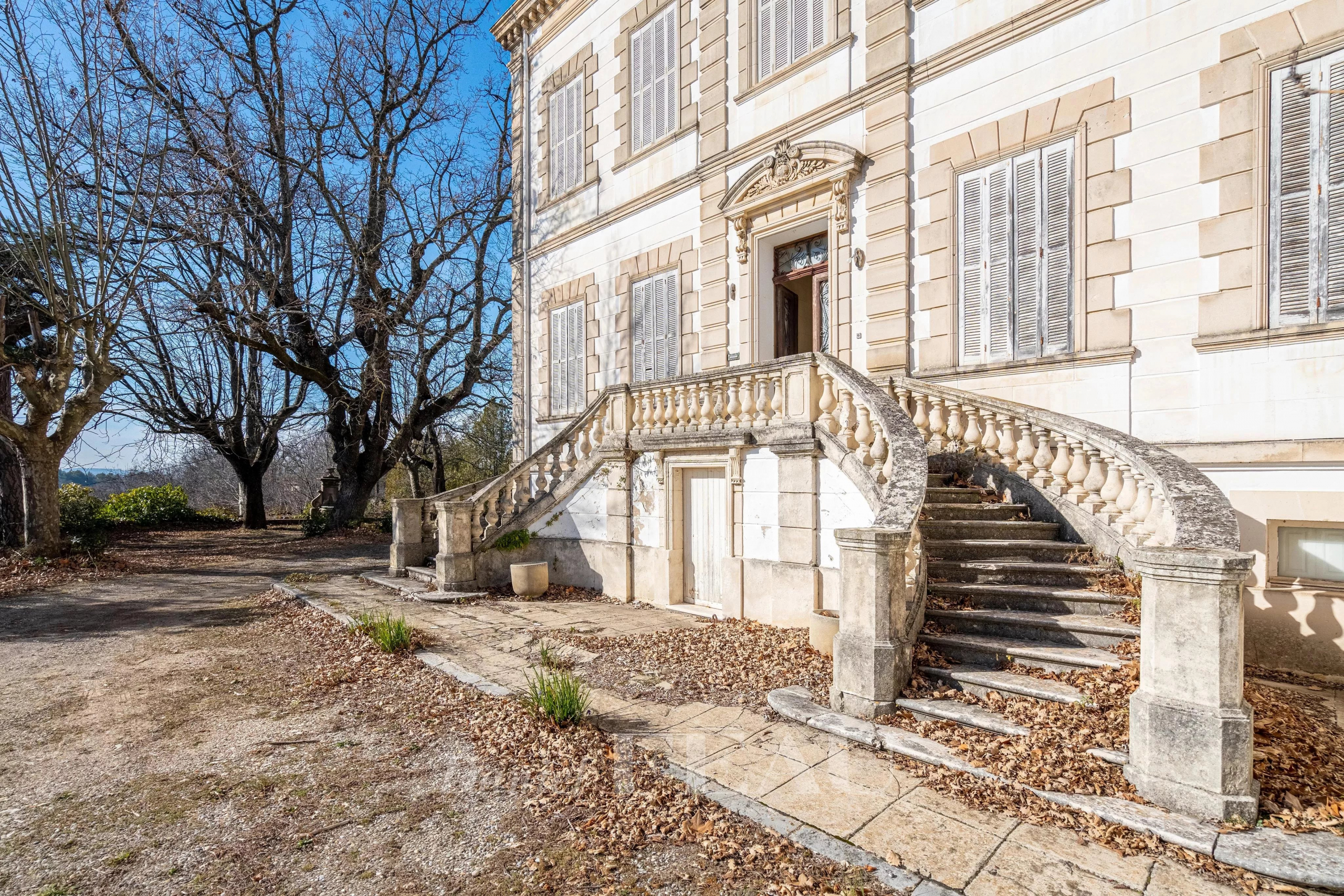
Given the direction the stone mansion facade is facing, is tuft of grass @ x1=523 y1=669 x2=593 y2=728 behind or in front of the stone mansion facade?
in front

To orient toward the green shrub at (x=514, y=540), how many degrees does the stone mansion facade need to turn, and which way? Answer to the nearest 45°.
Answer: approximately 45° to its right

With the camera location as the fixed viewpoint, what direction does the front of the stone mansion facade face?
facing the viewer and to the left of the viewer

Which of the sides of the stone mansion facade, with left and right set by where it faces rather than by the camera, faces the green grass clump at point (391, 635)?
front

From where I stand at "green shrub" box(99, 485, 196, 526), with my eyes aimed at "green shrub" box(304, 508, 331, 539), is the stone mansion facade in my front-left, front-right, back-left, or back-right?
front-right
